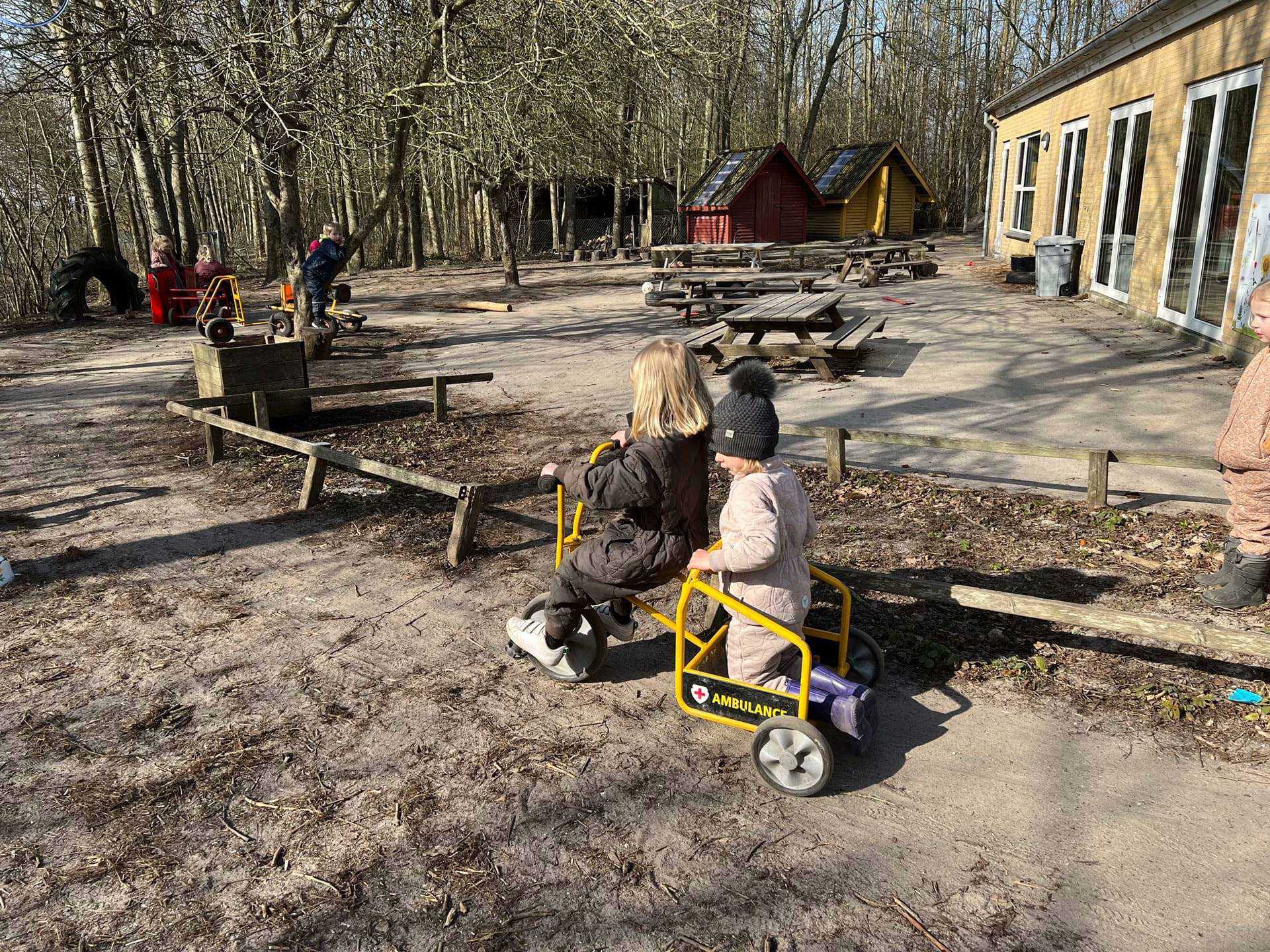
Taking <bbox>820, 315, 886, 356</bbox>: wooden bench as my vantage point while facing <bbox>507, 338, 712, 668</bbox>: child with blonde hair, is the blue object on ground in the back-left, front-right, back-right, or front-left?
front-left

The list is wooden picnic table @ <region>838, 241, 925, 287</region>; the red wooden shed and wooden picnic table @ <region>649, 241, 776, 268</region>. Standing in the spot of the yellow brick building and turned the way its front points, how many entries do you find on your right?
3

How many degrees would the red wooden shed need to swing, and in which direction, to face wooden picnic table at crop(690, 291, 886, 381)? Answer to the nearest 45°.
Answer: approximately 45° to its right

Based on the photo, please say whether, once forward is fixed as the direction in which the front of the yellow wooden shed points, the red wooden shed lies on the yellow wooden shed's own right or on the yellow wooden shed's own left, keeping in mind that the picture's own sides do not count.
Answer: on the yellow wooden shed's own right

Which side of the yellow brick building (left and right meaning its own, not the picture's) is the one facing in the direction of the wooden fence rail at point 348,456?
front

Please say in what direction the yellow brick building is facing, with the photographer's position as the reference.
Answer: facing the viewer and to the left of the viewer

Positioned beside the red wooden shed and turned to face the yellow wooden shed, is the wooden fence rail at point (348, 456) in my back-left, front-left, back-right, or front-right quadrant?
back-right

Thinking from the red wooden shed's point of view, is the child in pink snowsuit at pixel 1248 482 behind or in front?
in front

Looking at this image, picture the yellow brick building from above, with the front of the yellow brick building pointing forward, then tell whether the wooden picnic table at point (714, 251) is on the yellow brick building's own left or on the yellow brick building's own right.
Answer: on the yellow brick building's own right

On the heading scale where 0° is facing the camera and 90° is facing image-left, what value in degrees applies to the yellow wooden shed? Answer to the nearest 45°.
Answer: approximately 315°

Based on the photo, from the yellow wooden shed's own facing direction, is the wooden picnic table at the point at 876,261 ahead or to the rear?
ahead

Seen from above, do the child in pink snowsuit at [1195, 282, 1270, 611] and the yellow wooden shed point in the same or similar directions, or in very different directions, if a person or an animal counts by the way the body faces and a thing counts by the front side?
very different directions

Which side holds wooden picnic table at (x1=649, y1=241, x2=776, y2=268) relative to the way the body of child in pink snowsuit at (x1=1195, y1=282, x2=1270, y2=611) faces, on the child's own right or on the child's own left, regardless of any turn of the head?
on the child's own right

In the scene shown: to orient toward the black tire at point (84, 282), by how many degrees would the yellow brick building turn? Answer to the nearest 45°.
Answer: approximately 45° to its right

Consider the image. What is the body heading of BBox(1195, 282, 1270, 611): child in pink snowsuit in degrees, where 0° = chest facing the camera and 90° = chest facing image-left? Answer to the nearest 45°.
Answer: approximately 90°

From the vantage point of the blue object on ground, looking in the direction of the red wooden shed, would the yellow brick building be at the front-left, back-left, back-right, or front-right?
front-right

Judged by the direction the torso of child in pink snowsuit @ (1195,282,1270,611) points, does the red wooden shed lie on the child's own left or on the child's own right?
on the child's own right

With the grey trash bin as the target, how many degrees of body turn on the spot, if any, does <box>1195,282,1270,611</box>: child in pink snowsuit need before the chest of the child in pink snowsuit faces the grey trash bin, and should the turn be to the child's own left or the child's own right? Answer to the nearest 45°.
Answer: approximately 90° to the child's own right

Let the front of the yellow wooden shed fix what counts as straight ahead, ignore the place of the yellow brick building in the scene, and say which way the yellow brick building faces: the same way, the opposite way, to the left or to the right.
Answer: to the right

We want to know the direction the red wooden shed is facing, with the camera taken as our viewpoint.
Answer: facing the viewer and to the right of the viewer

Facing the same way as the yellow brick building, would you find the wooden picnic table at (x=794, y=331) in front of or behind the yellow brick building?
in front
